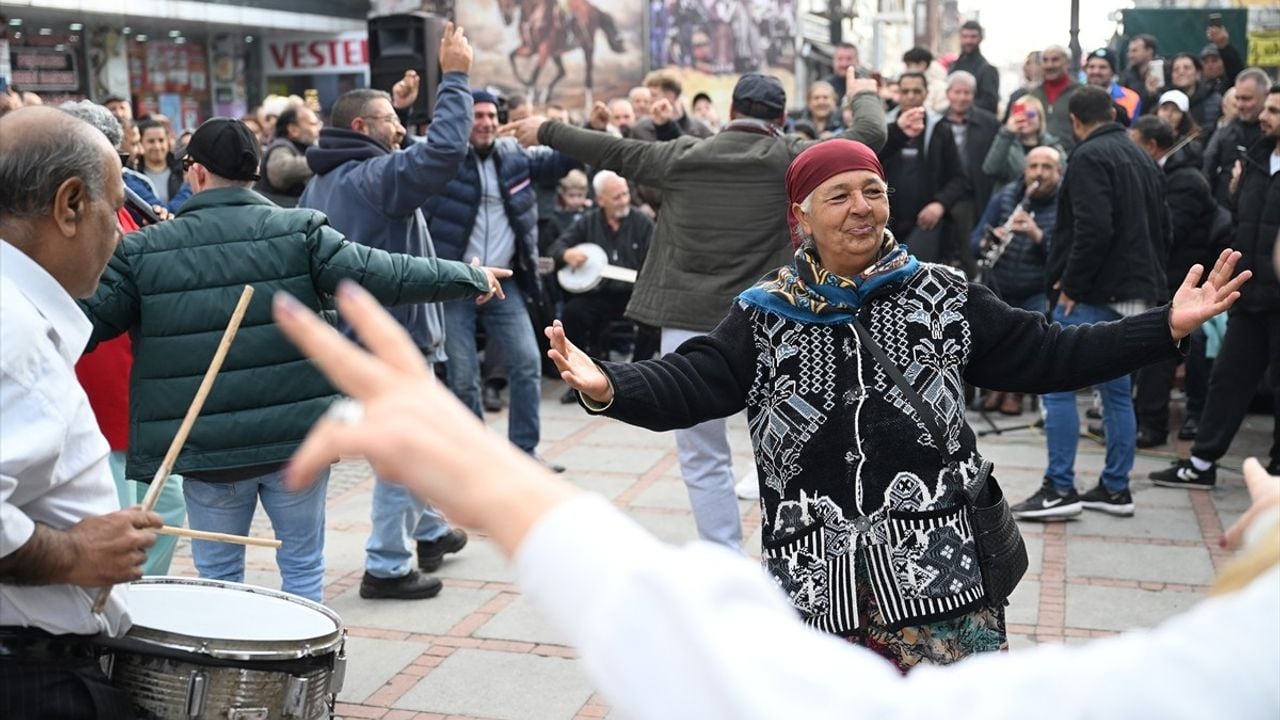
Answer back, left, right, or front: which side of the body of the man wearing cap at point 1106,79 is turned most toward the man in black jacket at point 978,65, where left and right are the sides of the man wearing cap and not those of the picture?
right

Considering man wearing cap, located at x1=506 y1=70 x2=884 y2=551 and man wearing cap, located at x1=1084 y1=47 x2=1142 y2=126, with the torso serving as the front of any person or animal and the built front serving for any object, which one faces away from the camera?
man wearing cap, located at x1=506 y1=70 x2=884 y2=551

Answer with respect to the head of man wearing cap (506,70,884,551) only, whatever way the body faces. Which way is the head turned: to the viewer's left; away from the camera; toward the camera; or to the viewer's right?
away from the camera

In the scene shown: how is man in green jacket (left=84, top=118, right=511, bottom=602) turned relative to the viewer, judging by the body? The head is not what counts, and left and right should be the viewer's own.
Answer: facing away from the viewer

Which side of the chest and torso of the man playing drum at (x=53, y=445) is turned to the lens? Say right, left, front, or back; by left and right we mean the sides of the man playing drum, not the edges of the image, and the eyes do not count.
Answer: right

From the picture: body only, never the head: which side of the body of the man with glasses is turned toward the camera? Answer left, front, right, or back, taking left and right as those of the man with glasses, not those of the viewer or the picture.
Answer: right

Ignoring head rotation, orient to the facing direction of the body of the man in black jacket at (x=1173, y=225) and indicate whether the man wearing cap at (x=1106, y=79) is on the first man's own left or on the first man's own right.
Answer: on the first man's own right

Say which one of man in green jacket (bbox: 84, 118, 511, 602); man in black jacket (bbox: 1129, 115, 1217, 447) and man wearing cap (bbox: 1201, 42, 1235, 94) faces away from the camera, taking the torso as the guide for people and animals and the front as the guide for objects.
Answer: the man in green jacket

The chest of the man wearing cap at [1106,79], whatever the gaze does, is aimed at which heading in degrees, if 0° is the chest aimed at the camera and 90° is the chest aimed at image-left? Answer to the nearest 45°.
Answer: approximately 45°

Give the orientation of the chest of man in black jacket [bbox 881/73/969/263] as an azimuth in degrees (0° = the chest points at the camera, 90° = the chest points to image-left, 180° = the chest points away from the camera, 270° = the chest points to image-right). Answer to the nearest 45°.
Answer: approximately 0°

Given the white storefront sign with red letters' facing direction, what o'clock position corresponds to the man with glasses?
The man with glasses is roughly at 12 o'clock from the white storefront sign with red letters.
